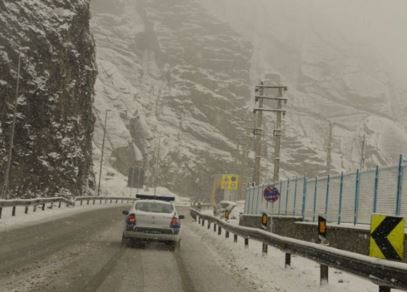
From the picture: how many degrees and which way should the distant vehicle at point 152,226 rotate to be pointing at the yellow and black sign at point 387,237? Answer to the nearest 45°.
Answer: approximately 135° to its right

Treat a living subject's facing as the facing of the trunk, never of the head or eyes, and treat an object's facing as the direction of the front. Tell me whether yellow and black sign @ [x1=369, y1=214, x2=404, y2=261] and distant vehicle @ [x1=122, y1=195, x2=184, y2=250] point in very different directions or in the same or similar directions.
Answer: very different directions

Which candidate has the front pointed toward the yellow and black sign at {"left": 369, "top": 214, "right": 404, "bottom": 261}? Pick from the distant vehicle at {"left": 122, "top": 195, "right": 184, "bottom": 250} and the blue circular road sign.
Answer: the blue circular road sign

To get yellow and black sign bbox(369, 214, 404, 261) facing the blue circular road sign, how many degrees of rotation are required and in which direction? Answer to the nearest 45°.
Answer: approximately 180°

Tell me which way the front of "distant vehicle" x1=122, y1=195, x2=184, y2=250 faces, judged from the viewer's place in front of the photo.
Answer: facing away from the viewer

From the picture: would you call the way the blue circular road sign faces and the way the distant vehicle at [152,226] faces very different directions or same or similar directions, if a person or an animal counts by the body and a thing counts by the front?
very different directions

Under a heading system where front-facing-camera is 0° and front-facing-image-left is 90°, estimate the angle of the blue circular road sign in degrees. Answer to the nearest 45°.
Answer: approximately 0°

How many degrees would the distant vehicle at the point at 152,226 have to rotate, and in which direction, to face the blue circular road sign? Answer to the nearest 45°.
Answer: approximately 45° to its right

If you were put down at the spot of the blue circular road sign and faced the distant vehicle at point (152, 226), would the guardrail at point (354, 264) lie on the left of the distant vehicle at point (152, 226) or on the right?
left
